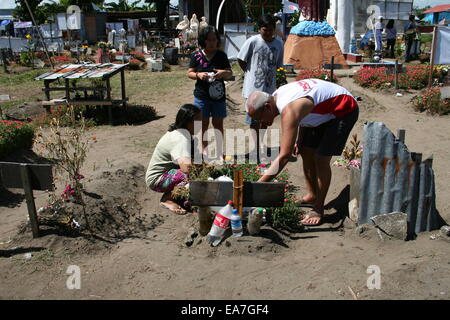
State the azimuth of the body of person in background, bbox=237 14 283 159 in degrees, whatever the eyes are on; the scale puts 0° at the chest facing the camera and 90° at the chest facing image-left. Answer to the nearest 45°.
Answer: approximately 0°

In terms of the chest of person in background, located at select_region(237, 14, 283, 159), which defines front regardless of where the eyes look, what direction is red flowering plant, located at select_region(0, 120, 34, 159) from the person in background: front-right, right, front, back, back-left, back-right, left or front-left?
right

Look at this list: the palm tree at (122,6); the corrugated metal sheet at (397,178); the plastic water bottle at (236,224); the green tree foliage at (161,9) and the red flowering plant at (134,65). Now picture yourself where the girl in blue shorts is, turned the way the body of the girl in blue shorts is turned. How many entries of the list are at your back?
3

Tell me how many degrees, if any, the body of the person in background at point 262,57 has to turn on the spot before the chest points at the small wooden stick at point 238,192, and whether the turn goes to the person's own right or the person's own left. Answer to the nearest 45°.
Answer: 0° — they already face it

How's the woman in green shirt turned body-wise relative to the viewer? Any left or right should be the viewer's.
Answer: facing to the right of the viewer

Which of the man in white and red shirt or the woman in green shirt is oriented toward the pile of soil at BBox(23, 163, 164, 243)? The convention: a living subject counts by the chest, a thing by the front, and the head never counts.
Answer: the man in white and red shirt

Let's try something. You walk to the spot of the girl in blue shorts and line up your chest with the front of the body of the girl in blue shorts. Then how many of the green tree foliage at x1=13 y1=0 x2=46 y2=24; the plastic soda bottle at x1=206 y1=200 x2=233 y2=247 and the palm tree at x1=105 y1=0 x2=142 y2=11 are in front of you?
1

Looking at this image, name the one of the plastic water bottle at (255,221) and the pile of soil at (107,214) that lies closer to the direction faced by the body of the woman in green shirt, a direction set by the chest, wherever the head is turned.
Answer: the plastic water bottle

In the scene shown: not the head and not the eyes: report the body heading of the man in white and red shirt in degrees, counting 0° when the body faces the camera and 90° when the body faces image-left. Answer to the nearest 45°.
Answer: approximately 90°

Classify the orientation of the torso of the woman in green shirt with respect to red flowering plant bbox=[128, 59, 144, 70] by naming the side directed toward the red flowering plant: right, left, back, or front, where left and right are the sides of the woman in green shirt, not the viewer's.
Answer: left

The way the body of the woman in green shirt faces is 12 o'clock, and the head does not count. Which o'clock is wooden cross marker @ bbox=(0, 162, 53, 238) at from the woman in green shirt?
The wooden cross marker is roughly at 5 o'clock from the woman in green shirt.

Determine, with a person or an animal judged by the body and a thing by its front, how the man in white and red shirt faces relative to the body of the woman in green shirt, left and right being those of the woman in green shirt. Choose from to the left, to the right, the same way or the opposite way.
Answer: the opposite way

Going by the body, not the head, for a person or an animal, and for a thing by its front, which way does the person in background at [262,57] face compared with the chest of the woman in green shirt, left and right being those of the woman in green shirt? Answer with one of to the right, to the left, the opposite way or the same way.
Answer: to the right
